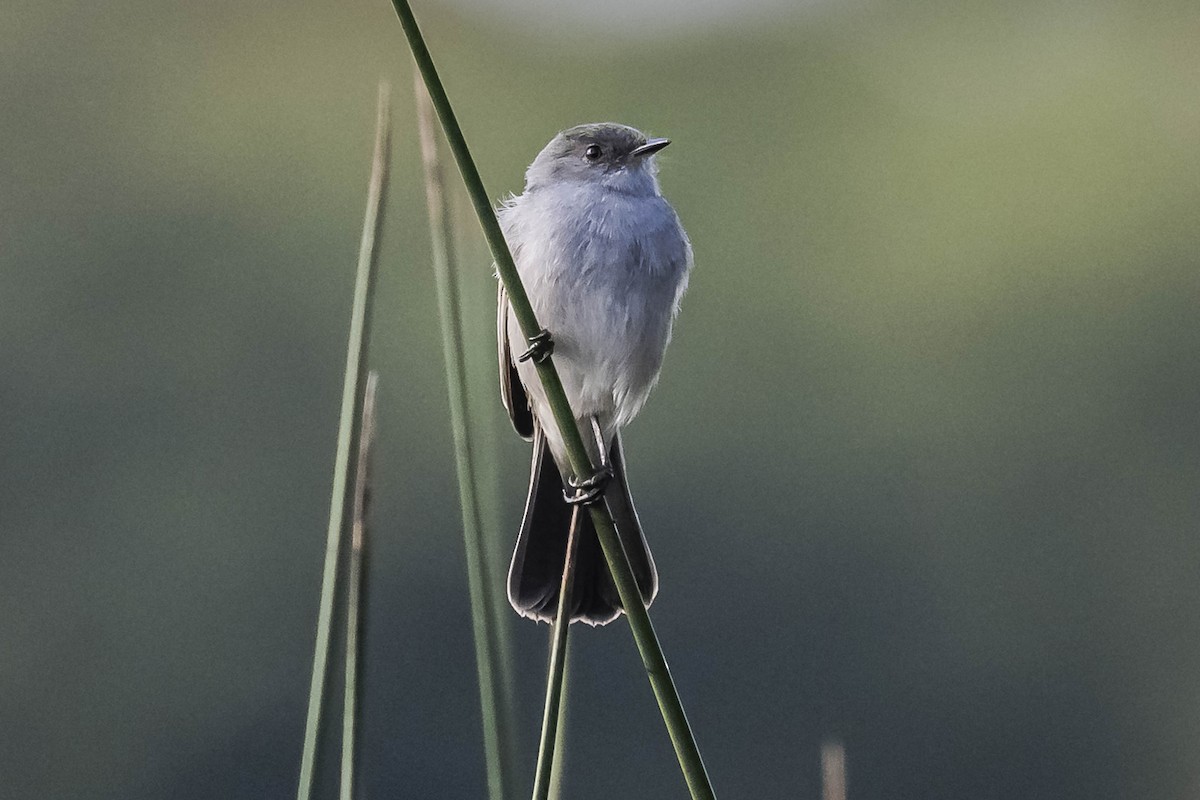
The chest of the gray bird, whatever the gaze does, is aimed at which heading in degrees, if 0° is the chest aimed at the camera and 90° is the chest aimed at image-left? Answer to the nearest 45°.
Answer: approximately 315°

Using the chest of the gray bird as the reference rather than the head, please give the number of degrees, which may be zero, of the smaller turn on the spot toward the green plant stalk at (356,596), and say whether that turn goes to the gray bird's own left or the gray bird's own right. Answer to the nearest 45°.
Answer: approximately 45° to the gray bird's own right
